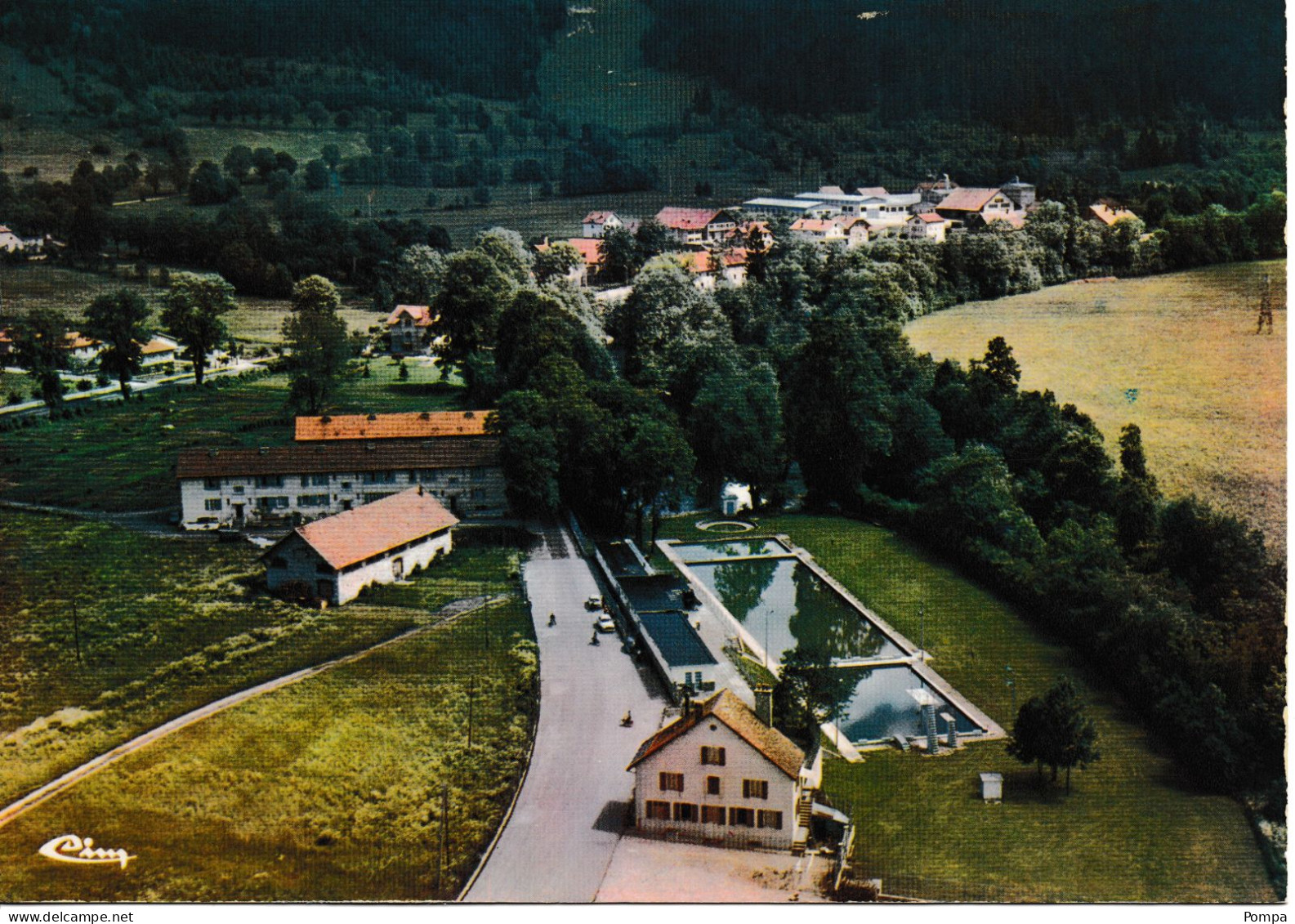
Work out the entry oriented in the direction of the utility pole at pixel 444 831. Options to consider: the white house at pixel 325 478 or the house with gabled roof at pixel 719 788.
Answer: the white house

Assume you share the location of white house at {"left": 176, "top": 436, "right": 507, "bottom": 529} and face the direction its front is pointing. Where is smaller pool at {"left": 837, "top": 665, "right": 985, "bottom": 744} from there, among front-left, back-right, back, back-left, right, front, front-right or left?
front-left

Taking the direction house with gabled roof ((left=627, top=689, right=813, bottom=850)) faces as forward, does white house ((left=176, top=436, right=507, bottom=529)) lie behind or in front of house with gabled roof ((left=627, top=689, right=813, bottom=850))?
behind

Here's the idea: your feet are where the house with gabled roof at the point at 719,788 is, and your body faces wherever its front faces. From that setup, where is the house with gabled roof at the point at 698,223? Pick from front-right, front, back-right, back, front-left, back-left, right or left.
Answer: back

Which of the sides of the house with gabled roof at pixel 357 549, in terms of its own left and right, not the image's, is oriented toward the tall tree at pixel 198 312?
back

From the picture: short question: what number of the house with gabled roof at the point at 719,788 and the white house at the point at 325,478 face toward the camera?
2

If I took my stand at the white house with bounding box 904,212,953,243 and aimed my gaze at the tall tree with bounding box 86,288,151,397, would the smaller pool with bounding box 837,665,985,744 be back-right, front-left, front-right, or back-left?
front-left

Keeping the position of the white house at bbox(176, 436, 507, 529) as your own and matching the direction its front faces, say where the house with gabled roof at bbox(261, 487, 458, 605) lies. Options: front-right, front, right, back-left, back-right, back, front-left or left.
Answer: front

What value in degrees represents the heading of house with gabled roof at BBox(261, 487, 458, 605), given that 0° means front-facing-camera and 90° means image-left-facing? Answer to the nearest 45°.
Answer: approximately 315°

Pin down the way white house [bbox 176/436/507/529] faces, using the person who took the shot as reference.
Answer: facing the viewer

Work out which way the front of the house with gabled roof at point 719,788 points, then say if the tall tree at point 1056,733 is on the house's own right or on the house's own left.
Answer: on the house's own left

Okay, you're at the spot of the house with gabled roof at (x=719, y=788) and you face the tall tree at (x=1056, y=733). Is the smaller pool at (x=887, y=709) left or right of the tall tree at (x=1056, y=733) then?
left

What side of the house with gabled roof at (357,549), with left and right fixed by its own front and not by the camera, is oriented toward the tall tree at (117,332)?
back

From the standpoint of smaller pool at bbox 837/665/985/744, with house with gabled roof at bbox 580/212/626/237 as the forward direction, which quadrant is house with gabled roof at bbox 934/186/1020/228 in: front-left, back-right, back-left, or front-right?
front-right

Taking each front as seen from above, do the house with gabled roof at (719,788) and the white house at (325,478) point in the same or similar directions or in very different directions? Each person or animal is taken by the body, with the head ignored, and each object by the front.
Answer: same or similar directions
